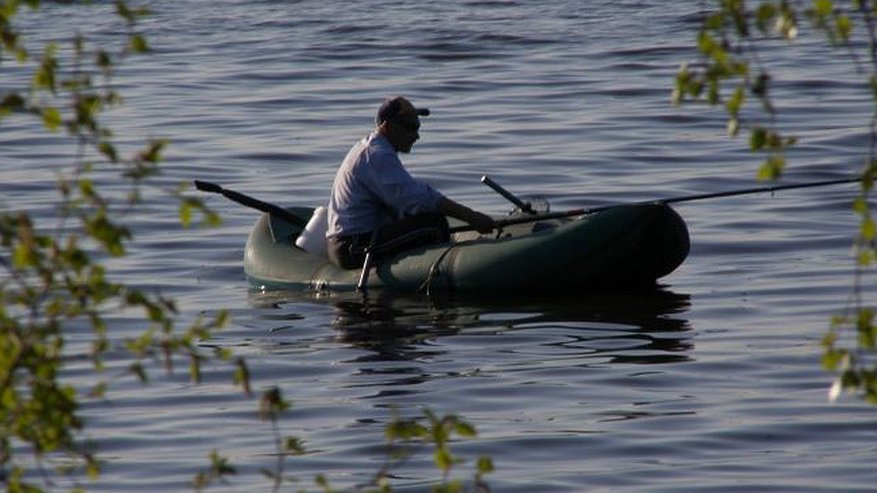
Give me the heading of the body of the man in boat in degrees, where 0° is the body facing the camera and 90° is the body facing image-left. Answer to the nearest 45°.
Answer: approximately 270°

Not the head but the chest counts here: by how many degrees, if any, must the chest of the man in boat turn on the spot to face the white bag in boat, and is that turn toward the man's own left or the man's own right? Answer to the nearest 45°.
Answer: approximately 135° to the man's own left

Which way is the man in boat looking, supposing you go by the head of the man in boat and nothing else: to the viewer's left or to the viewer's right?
to the viewer's right
